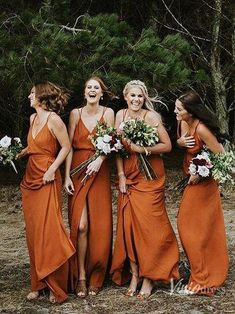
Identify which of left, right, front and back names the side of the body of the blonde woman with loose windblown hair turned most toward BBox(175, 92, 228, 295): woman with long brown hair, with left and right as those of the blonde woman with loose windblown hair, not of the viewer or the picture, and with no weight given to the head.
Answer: left

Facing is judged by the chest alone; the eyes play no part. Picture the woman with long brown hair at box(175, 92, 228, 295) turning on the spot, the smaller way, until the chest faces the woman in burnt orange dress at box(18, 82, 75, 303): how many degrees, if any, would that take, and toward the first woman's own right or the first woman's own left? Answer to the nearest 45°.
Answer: approximately 45° to the first woman's own right

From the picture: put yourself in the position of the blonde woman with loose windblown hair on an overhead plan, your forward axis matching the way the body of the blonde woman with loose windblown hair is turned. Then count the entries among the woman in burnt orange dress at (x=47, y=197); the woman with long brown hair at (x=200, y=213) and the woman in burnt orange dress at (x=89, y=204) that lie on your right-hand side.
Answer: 2

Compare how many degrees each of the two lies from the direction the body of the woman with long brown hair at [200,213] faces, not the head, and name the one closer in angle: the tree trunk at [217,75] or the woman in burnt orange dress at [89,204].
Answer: the woman in burnt orange dress

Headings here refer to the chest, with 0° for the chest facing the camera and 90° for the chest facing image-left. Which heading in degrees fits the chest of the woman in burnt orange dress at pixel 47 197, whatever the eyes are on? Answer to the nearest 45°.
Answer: approximately 45°

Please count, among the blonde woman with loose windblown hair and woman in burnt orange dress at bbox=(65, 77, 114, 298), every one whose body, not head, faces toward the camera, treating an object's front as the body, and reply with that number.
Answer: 2

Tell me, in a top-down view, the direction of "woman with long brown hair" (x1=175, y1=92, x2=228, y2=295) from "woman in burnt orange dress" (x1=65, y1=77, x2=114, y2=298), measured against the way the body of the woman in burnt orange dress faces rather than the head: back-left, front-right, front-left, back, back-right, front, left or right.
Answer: left

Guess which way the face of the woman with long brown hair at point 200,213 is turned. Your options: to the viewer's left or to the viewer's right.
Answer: to the viewer's left

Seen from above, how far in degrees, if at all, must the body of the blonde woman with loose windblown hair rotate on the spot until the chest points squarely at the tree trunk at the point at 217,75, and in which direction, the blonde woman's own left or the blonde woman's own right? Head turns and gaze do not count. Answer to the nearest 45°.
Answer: approximately 180°

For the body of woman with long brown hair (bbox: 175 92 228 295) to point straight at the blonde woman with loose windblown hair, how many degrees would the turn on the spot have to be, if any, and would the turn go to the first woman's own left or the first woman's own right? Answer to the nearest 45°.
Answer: approximately 45° to the first woman's own right

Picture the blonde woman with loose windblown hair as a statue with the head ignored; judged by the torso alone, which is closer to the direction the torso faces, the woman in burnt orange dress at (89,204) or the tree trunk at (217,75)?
the woman in burnt orange dress

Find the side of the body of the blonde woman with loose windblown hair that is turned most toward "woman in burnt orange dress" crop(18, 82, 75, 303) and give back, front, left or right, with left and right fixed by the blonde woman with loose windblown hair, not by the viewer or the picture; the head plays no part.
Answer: right

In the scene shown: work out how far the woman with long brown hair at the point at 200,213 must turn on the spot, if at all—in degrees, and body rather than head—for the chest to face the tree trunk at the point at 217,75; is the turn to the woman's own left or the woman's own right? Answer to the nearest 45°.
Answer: approximately 135° to the woman's own right
